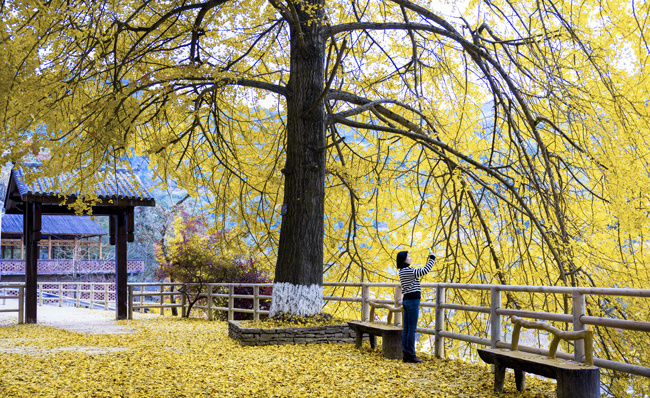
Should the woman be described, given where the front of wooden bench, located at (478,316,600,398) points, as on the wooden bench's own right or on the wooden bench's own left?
on the wooden bench's own right

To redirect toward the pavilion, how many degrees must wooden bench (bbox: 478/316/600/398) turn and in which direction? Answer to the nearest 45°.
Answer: approximately 90° to its right

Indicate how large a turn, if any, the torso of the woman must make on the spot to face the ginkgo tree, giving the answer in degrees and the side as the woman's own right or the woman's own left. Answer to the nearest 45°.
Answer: approximately 90° to the woman's own left

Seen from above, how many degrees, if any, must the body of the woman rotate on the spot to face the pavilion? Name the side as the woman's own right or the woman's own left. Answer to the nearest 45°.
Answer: approximately 135° to the woman's own left

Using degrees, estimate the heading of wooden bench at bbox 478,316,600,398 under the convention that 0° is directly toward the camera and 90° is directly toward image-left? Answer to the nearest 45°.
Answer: approximately 45°

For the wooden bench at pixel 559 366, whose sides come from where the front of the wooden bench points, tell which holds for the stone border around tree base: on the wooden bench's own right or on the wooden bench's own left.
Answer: on the wooden bench's own right
